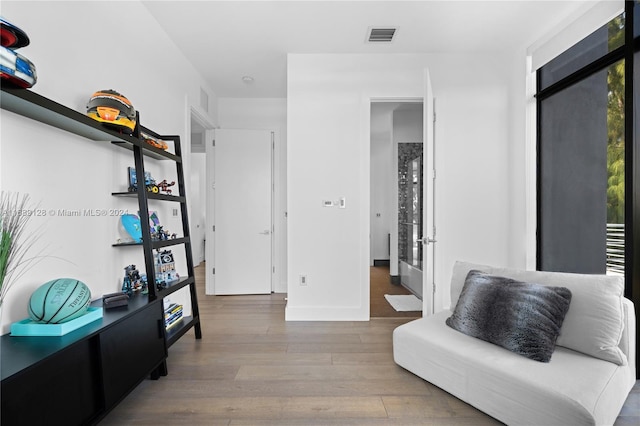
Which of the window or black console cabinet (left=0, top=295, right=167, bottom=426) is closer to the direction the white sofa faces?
the black console cabinet

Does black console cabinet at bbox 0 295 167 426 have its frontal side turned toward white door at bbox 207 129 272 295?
no

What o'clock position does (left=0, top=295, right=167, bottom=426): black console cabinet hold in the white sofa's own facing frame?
The black console cabinet is roughly at 12 o'clock from the white sofa.

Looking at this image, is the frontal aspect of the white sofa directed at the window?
no

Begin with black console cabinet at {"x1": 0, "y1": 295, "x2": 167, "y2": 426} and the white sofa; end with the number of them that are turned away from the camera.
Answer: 0

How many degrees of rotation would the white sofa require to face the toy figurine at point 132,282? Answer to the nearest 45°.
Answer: approximately 45° to its right

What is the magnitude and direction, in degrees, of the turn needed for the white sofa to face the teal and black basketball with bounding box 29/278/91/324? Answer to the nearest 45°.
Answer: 0° — it already faces it

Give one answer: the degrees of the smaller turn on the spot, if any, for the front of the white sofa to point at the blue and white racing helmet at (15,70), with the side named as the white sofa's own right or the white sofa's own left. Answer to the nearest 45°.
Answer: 0° — it already faces it

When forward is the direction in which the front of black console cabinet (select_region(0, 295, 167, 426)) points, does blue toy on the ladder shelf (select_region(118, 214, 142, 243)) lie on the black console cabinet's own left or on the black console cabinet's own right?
on the black console cabinet's own left

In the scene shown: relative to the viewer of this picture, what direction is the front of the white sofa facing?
facing the viewer and to the left of the viewer

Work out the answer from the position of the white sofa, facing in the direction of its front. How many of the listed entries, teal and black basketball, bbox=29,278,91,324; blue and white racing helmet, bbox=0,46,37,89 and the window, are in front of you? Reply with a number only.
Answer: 2

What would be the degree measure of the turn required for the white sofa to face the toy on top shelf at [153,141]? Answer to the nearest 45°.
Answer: approximately 45° to its right

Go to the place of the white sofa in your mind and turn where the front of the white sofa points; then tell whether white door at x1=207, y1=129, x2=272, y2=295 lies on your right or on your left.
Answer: on your right

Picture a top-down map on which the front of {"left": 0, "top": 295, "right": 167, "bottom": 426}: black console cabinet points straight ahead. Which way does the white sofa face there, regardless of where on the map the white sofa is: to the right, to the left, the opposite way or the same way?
the opposite way

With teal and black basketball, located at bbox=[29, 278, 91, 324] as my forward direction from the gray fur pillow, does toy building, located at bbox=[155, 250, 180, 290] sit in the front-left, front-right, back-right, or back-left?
front-right
